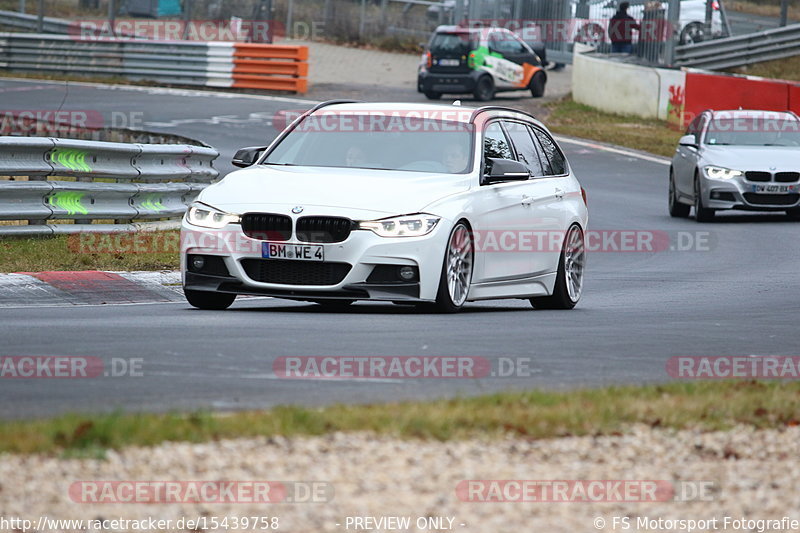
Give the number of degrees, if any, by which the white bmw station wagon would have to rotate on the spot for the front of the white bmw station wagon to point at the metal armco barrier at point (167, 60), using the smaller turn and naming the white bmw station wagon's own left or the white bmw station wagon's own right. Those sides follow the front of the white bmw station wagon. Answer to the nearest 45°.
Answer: approximately 135° to the white bmw station wagon's own right

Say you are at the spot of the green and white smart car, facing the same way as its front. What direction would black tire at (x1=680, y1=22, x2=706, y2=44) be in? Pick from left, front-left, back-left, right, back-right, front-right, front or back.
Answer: front-right

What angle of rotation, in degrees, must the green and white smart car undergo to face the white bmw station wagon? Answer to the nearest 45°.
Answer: approximately 135° to its right

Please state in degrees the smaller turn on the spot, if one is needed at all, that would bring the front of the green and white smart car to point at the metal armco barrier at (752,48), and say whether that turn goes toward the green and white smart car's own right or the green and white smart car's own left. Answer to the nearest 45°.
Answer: approximately 45° to the green and white smart car's own right

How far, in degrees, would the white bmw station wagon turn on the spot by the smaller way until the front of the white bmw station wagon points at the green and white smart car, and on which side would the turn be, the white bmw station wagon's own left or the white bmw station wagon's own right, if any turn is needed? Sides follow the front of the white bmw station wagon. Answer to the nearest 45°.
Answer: approximately 135° to the white bmw station wagon's own right

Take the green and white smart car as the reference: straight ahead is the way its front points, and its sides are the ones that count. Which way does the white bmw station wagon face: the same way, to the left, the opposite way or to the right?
the opposite way

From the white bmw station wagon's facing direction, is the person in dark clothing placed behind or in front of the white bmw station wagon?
behind

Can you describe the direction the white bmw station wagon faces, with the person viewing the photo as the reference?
facing the viewer and to the left of the viewer

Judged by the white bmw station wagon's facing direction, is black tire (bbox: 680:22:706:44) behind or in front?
behind

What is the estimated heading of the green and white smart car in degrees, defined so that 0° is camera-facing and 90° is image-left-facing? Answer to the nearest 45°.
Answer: approximately 225°

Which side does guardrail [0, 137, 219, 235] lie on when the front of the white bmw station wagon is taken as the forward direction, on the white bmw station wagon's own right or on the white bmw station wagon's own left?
on the white bmw station wagon's own right
